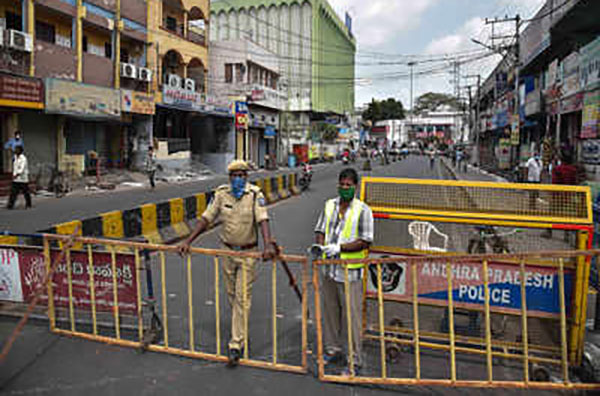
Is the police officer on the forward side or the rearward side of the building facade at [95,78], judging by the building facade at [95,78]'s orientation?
on the forward side

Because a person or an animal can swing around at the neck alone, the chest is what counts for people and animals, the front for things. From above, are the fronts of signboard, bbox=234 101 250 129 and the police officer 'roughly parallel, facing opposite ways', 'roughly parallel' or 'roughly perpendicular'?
roughly parallel

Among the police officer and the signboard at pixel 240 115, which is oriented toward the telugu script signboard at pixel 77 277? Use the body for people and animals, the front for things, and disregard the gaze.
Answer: the signboard

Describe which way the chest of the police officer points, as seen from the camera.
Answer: toward the camera

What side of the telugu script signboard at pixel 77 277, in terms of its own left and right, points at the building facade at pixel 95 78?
back

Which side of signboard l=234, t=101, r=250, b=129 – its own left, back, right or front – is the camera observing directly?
front

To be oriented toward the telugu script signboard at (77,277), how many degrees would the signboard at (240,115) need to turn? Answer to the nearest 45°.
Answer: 0° — it already faces it

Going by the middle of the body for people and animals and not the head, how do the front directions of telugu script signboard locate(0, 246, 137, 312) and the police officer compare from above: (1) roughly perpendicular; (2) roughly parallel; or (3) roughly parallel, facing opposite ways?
roughly parallel

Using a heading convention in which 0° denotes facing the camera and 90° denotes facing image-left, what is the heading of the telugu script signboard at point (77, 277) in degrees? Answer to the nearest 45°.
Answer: approximately 0°

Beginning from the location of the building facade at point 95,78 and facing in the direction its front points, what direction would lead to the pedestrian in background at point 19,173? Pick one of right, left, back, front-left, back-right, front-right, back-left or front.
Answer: front-right

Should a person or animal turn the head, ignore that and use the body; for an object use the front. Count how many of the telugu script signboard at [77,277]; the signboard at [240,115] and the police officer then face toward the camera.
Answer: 3

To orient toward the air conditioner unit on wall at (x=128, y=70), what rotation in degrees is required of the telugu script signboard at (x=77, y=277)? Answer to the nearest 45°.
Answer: approximately 180°

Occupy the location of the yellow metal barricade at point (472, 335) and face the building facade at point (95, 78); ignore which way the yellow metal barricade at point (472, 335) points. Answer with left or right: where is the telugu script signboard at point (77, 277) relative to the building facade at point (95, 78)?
left
